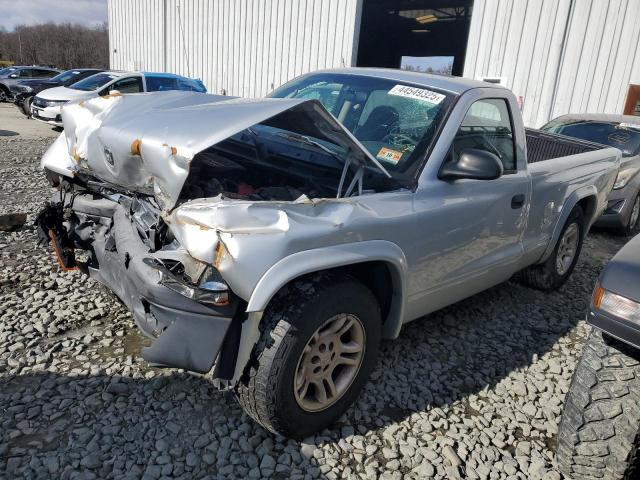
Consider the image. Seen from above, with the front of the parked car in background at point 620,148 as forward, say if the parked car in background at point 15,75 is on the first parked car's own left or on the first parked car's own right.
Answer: on the first parked car's own right

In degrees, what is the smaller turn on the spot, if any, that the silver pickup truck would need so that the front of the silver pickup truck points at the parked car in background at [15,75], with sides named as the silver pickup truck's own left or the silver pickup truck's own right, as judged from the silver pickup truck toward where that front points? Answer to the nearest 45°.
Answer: approximately 90° to the silver pickup truck's own right

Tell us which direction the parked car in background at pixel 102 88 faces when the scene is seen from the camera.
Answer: facing the viewer and to the left of the viewer

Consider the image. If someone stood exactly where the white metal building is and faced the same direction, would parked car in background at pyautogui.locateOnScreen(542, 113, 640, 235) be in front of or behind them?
in front

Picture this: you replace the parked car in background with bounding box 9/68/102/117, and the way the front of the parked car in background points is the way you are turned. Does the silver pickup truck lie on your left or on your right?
on your left

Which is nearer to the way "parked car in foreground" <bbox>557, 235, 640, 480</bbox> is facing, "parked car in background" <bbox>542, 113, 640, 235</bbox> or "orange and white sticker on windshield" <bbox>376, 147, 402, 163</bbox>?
the orange and white sticker on windshield

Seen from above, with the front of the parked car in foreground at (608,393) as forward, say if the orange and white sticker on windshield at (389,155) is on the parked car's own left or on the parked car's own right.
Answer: on the parked car's own right

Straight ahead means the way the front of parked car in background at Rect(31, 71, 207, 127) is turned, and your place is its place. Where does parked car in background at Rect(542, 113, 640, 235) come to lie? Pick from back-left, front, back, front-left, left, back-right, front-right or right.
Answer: left

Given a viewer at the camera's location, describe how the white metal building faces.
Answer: facing the viewer

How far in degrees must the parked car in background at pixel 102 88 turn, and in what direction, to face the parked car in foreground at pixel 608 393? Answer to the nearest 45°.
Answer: approximately 45° to its left

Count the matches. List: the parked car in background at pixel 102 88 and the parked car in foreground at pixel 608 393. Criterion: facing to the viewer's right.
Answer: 0
